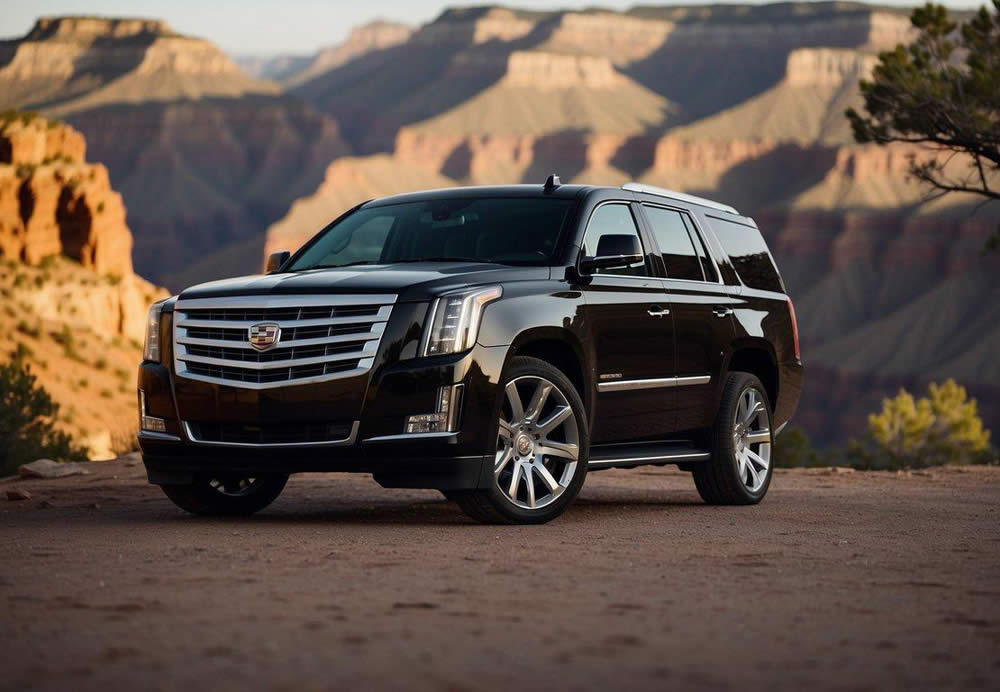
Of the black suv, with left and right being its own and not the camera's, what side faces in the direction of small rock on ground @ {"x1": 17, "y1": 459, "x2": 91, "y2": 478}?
right

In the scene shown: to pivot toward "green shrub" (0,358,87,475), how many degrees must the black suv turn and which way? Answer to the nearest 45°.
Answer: approximately 90° to its right

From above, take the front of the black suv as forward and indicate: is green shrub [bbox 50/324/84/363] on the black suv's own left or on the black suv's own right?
on the black suv's own right

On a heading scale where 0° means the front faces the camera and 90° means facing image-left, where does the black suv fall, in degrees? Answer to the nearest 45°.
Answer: approximately 45°

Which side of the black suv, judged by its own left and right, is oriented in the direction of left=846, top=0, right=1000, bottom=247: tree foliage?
back
